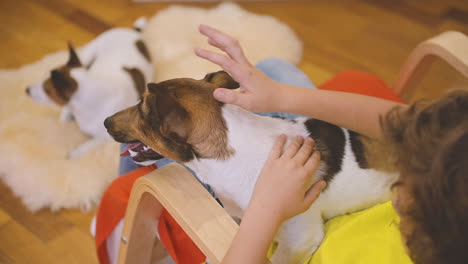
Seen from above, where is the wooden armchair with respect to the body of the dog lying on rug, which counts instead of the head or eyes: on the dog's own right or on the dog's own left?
on the dog's own left

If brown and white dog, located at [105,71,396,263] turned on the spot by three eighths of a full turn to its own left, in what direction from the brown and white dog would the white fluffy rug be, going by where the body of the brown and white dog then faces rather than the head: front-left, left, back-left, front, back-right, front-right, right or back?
back

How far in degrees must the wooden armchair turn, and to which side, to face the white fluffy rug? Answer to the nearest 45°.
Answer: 0° — it already faces it

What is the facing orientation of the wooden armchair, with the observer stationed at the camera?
facing away from the viewer and to the left of the viewer

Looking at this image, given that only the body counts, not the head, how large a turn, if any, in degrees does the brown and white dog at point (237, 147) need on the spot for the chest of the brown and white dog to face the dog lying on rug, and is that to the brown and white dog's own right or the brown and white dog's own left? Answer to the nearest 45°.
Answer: approximately 45° to the brown and white dog's own right

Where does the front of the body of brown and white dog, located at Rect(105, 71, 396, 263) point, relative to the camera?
to the viewer's left

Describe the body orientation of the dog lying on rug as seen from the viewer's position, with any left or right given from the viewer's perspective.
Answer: facing the viewer and to the left of the viewer

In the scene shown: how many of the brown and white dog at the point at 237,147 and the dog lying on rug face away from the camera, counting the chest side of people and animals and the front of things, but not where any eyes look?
0

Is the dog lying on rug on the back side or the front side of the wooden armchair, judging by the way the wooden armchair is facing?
on the front side
